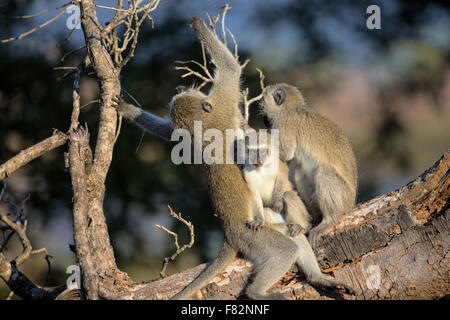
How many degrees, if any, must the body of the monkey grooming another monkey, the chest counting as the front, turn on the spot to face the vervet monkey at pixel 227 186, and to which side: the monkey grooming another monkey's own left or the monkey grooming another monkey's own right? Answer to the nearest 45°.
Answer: approximately 45° to the monkey grooming another monkey's own left

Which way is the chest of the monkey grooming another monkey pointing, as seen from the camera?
to the viewer's left
